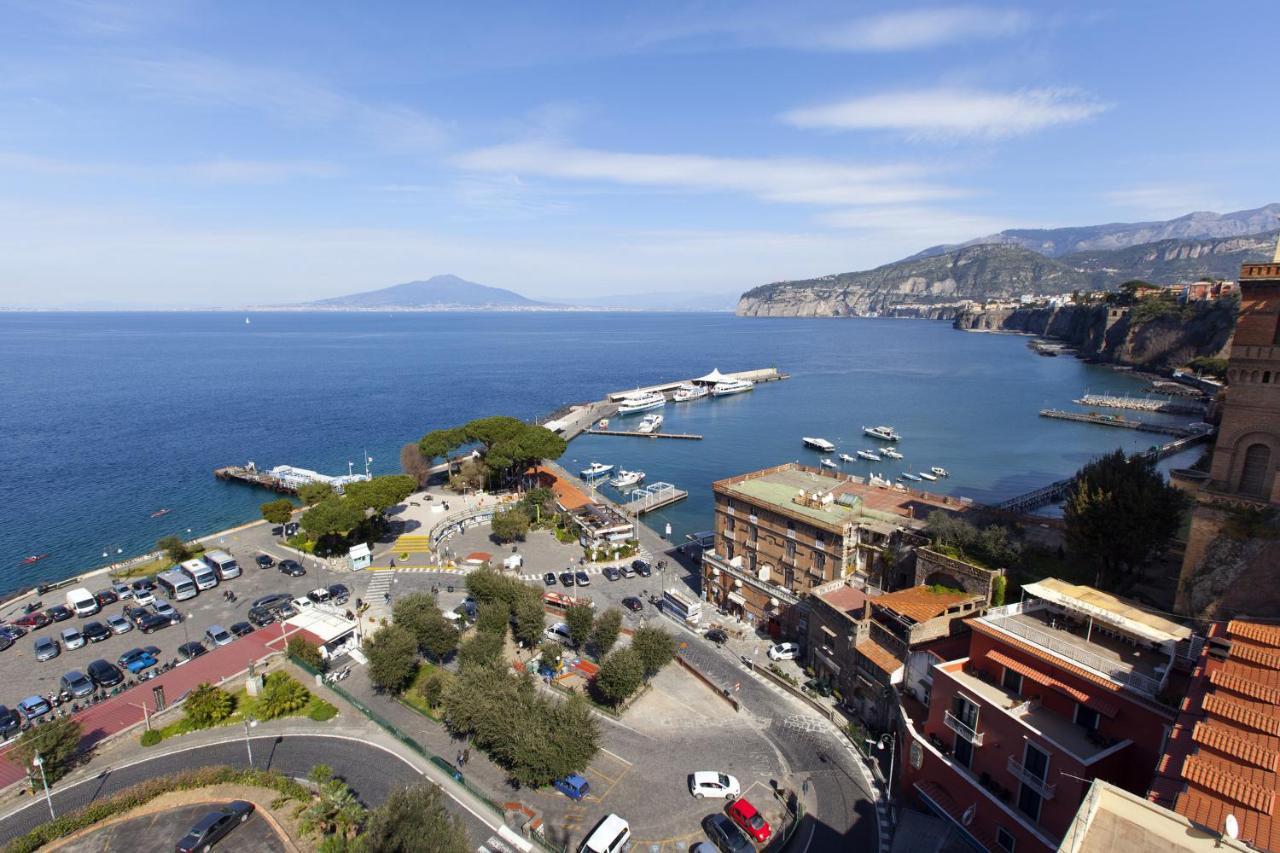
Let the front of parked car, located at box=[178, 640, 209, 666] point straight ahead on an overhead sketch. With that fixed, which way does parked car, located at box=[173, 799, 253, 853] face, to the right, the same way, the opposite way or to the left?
the same way

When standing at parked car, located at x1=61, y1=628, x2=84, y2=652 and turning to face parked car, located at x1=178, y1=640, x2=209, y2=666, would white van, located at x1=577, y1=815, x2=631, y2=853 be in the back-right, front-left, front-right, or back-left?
front-right

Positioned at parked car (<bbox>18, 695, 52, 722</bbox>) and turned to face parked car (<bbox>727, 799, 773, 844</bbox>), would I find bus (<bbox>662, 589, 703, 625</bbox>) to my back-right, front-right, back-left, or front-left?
front-left

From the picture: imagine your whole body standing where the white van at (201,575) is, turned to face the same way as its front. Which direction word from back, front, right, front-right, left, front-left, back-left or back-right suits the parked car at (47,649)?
right

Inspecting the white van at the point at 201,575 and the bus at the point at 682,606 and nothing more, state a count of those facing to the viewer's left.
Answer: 0

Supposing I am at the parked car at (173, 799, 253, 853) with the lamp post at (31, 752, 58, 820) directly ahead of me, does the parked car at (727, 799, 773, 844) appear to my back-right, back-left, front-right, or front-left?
back-right

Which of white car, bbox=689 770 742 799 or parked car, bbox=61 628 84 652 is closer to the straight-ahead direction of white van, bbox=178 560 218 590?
the white car

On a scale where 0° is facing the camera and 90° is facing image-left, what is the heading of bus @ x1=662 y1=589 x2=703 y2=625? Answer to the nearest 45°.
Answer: approximately 315°

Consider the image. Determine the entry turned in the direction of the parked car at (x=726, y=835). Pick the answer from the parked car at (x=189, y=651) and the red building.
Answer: the red building
